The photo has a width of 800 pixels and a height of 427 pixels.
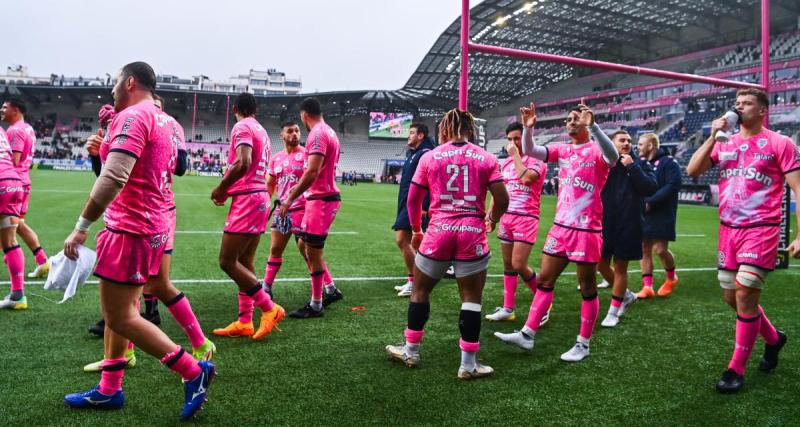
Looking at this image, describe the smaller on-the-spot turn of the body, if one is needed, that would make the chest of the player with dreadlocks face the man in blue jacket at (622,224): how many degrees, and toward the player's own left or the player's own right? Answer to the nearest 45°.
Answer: approximately 45° to the player's own right

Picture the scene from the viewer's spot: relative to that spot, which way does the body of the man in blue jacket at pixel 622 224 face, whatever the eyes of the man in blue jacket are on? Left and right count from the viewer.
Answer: facing the viewer and to the left of the viewer

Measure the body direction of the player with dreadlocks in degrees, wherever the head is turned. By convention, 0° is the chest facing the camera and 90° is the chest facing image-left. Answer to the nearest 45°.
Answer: approximately 180°

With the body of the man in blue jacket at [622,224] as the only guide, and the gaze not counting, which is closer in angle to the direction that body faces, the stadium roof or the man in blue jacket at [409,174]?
the man in blue jacket

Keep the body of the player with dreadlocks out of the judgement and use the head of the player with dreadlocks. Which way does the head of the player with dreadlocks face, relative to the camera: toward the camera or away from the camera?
away from the camera

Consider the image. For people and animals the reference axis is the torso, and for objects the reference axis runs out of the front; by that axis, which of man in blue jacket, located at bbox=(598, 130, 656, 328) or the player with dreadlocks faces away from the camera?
the player with dreadlocks

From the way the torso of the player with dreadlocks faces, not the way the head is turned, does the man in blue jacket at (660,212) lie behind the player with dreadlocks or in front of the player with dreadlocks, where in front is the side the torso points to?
in front

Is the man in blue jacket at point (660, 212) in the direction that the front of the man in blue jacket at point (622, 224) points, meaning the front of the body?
no

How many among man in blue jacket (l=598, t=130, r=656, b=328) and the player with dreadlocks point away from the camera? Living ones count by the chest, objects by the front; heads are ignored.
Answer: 1

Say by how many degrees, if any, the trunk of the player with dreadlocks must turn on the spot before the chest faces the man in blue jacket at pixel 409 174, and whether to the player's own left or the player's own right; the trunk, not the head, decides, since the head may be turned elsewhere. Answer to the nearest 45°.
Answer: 0° — they already face them
